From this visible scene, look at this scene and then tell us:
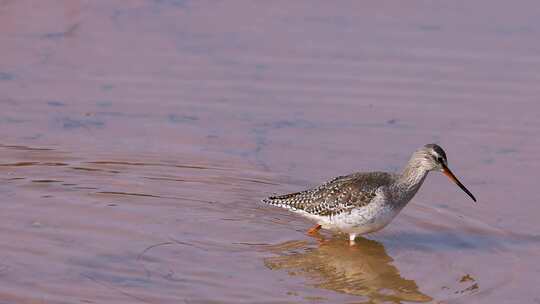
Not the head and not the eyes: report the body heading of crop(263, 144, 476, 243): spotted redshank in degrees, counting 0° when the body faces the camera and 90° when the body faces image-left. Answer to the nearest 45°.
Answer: approximately 270°
